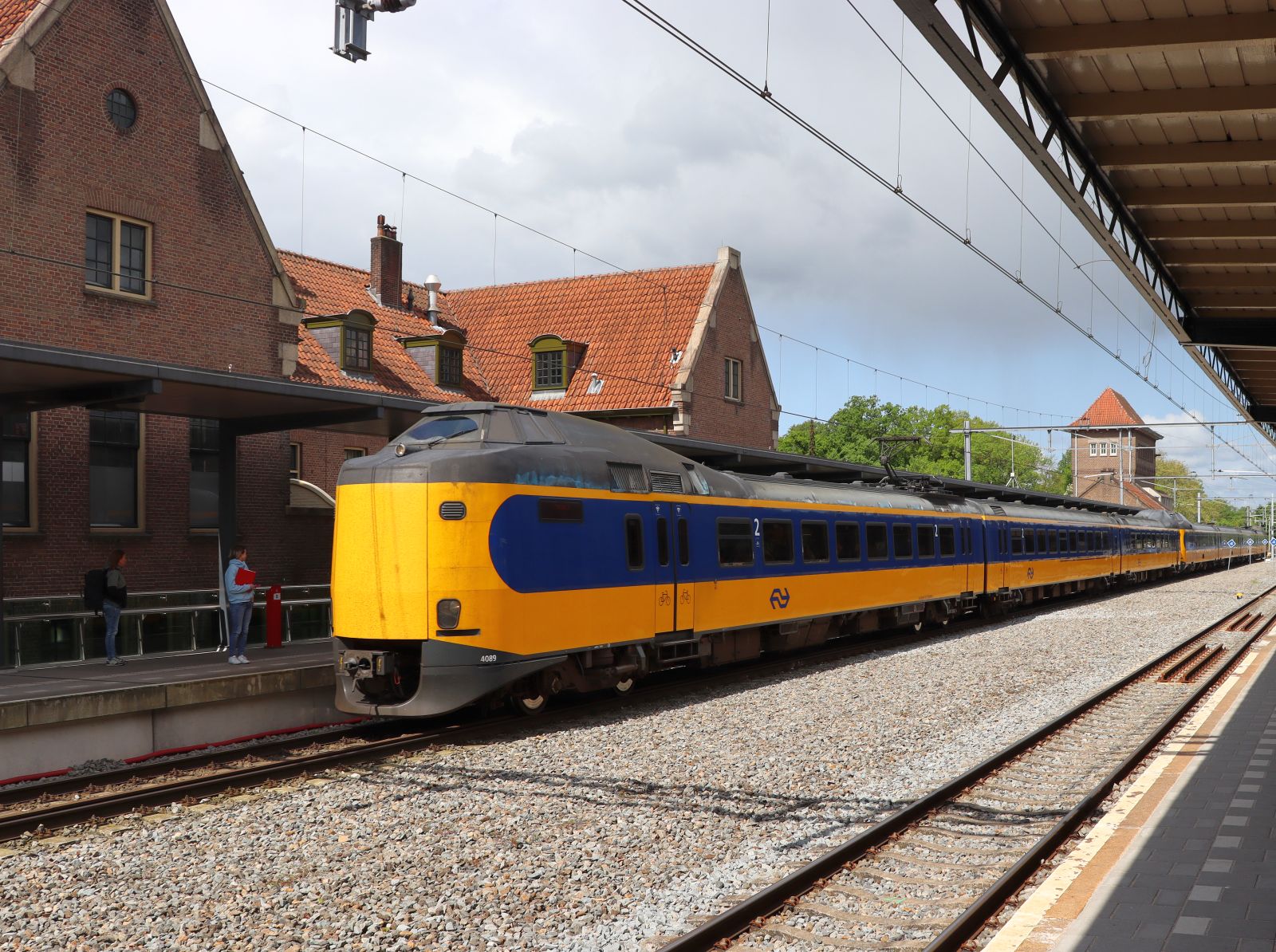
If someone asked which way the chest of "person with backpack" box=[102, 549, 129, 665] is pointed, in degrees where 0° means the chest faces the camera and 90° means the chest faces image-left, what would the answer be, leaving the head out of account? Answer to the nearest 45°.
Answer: approximately 270°

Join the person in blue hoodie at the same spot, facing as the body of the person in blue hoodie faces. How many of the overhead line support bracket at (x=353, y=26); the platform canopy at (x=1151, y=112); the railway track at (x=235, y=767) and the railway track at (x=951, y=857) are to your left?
0

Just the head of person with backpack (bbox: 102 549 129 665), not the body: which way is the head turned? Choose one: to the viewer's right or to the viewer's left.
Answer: to the viewer's right

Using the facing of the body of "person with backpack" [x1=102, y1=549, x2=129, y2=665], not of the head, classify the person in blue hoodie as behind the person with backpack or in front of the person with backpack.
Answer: in front

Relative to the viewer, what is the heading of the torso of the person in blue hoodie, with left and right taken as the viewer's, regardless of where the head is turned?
facing to the right of the viewer

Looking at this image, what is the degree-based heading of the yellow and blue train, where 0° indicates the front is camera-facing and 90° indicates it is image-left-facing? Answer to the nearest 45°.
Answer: approximately 45°

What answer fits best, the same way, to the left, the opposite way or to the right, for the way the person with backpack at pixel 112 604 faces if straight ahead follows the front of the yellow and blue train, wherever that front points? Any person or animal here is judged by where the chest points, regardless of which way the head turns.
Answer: the opposite way
